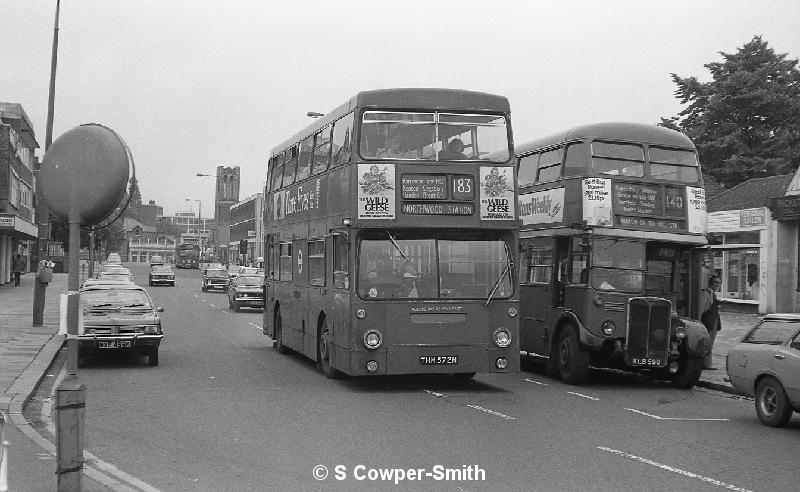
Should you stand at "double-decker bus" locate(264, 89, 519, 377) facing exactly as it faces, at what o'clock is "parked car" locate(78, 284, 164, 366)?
The parked car is roughly at 4 o'clock from the double-decker bus.

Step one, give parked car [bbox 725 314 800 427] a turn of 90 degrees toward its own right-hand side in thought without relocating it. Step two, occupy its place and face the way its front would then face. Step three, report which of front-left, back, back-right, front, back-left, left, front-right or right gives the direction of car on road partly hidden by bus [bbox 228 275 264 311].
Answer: right

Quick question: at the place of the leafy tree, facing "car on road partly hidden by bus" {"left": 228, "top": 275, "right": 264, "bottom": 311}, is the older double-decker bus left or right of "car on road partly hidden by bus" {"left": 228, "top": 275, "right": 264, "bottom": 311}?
left

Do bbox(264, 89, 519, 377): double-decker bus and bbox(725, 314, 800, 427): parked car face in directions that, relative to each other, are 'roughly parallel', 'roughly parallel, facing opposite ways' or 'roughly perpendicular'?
roughly parallel

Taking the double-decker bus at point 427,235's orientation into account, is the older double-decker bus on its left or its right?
on its left

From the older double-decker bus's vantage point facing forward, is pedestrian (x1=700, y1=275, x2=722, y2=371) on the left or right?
on its left

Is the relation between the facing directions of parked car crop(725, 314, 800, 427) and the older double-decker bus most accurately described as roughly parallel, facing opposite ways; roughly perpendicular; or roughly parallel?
roughly parallel

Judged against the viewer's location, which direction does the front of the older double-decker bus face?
facing the viewer and to the right of the viewer

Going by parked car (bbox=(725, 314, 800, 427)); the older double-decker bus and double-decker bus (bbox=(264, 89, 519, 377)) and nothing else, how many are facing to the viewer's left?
0

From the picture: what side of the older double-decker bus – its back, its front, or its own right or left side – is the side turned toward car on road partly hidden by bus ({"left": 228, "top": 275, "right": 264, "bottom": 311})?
back

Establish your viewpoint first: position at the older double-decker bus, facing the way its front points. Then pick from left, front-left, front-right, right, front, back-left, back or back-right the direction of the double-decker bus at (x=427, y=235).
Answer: right

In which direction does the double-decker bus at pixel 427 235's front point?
toward the camera

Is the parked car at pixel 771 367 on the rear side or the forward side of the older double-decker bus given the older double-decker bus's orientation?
on the forward side
